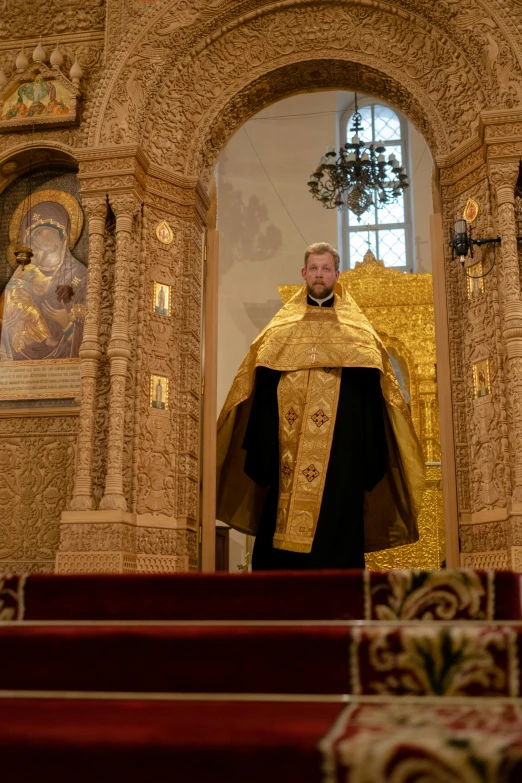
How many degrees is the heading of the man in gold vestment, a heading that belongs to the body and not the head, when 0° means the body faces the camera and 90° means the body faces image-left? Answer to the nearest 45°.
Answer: approximately 0°

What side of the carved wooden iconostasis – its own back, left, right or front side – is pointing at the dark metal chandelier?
back

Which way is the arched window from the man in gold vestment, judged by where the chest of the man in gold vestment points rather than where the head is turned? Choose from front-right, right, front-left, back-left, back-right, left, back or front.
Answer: back

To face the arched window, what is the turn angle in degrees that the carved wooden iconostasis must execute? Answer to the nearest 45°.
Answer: approximately 180°

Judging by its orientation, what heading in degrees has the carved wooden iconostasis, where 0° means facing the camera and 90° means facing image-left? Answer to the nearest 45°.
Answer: approximately 0°
